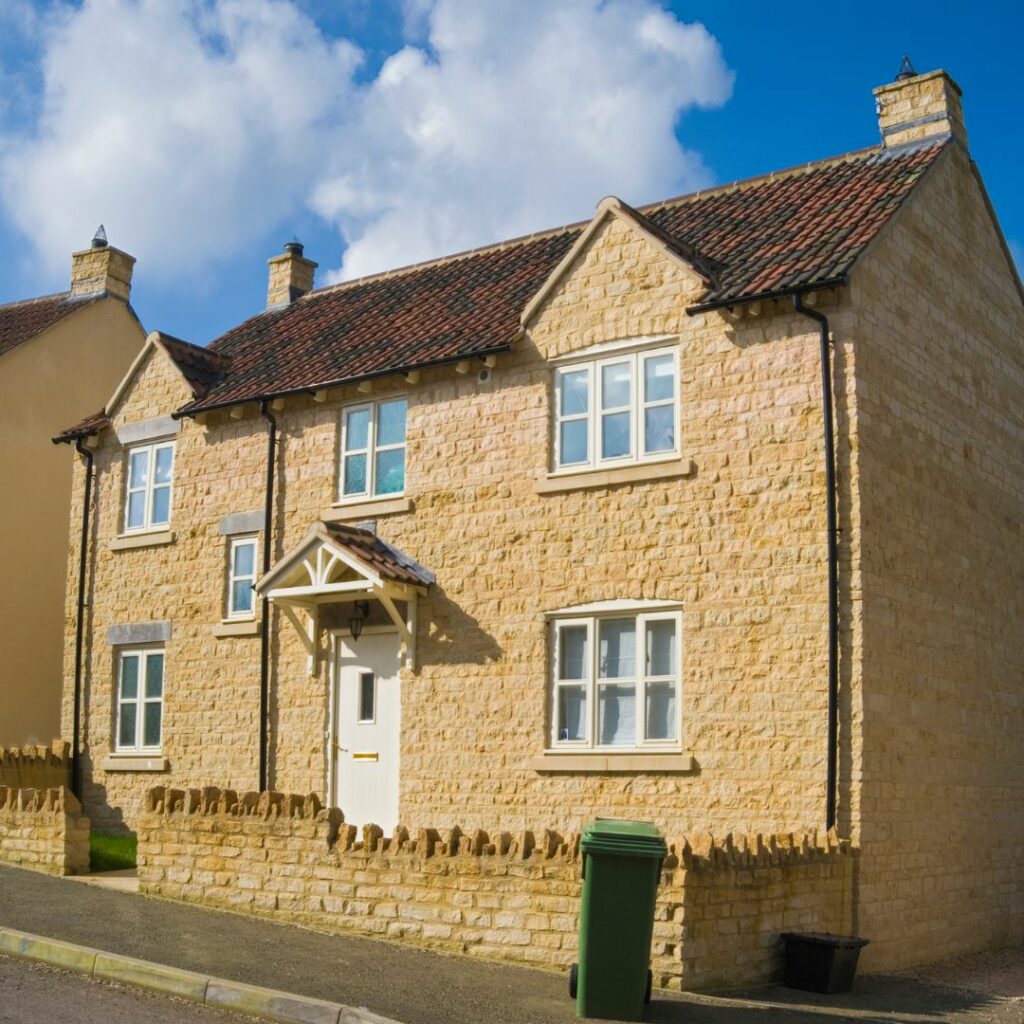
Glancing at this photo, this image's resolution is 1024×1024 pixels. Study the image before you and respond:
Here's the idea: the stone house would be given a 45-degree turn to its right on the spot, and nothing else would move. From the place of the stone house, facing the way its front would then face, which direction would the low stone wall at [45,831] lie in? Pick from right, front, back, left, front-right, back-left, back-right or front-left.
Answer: front

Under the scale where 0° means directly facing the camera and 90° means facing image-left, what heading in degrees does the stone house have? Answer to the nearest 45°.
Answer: approximately 45°

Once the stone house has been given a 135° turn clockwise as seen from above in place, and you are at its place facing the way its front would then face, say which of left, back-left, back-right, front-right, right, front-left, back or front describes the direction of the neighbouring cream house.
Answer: front-left

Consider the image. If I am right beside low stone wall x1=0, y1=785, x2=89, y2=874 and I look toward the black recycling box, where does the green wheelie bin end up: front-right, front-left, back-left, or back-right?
front-right

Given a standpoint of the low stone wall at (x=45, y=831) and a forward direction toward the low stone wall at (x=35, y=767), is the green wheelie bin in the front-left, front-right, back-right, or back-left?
back-right

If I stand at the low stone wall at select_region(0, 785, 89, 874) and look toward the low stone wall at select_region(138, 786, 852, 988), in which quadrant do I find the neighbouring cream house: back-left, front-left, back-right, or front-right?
back-left

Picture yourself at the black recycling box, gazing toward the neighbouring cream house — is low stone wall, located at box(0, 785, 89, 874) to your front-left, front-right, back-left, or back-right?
front-left
